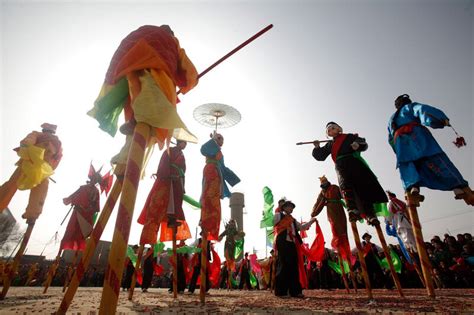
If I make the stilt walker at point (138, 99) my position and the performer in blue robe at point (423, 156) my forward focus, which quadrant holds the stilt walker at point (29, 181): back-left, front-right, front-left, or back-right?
back-left

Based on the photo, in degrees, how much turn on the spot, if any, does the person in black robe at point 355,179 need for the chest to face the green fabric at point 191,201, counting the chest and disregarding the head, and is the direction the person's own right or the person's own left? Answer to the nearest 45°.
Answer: approximately 45° to the person's own right

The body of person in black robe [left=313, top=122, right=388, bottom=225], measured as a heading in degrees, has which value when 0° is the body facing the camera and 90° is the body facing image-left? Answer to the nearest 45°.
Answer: approximately 45°

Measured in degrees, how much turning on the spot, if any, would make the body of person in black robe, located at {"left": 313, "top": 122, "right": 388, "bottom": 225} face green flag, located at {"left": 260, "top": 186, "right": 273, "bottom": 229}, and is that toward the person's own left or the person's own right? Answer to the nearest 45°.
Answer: approximately 90° to the person's own right

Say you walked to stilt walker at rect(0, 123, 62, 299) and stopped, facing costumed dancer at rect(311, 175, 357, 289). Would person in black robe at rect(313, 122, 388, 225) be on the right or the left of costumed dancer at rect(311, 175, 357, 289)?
right

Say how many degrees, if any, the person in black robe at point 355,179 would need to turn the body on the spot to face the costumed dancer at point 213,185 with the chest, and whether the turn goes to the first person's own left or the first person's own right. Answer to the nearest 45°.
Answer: approximately 45° to the first person's own right

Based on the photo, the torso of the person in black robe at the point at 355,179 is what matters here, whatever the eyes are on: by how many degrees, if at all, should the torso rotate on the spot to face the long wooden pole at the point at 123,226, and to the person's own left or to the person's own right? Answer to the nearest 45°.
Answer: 0° — they already face it
